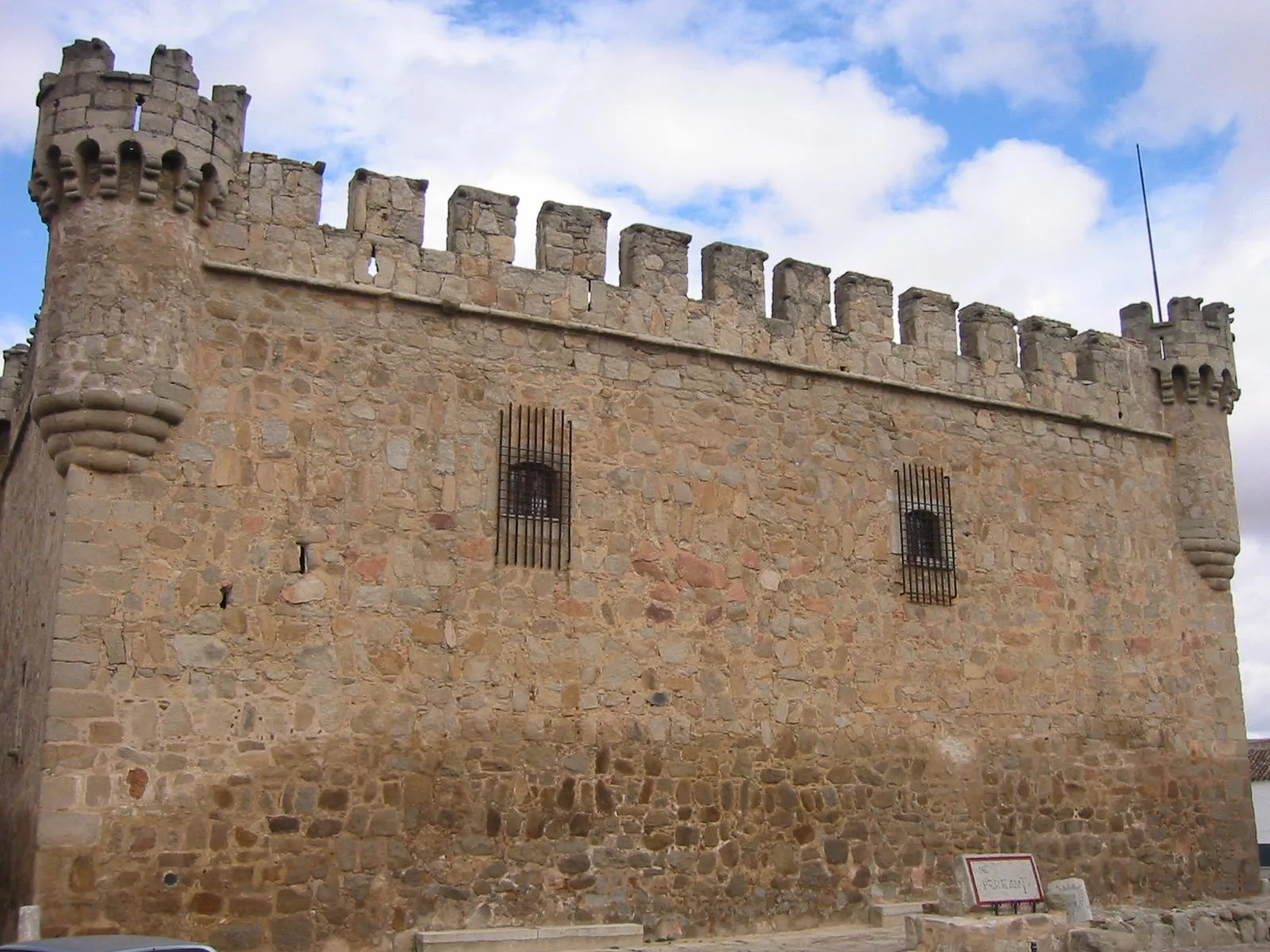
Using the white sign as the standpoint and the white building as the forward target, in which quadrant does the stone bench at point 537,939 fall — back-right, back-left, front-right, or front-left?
back-left

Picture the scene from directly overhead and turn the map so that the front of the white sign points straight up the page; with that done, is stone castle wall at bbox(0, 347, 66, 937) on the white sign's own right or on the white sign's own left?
on the white sign's own right

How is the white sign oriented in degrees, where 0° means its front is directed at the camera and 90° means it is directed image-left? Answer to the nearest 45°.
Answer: approximately 0°

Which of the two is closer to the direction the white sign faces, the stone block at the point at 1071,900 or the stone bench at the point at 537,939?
the stone bench

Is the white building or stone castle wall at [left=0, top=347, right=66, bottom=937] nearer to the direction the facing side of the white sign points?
the stone castle wall

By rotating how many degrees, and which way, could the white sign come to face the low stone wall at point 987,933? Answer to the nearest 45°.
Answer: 0° — it already faces it

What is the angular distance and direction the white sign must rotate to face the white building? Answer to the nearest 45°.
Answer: approximately 180°

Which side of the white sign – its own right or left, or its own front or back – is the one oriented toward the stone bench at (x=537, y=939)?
right
